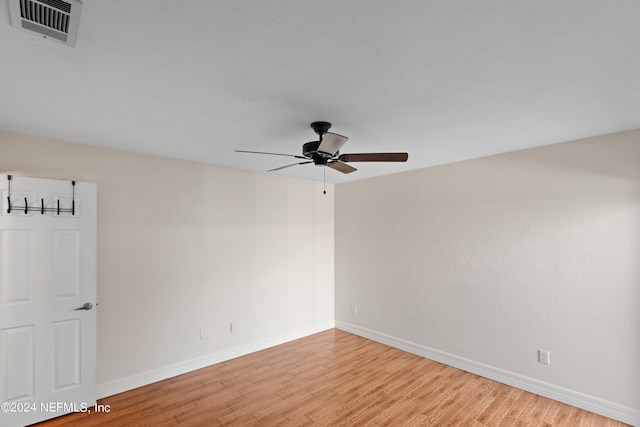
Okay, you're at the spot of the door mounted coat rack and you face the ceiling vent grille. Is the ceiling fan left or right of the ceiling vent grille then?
left

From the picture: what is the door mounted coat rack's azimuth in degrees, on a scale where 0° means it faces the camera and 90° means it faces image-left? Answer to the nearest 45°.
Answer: approximately 0°

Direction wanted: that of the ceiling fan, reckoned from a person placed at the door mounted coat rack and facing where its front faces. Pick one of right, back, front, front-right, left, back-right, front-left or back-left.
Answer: front-left

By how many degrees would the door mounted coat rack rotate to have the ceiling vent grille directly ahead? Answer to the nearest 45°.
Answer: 0° — it already faces it
